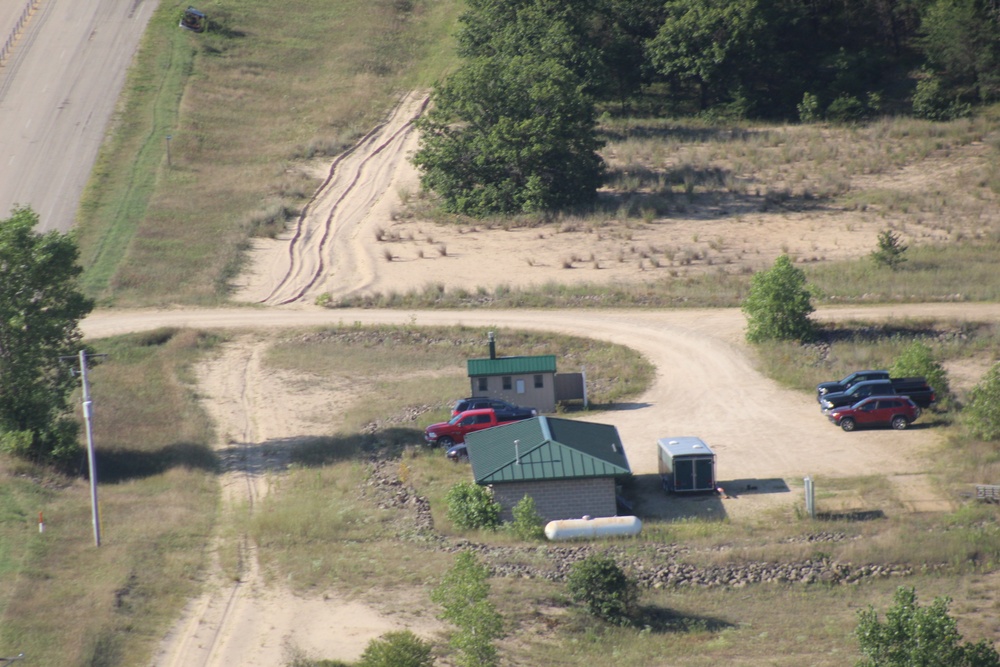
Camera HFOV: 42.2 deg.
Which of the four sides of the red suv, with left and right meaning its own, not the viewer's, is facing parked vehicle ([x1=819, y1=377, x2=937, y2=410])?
right

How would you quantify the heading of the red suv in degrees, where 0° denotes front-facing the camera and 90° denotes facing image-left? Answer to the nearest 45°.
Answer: approximately 90°

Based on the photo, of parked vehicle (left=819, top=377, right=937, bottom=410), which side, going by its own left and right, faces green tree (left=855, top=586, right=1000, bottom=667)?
left

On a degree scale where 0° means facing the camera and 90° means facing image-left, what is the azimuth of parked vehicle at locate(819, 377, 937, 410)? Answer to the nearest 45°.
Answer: approximately 90°

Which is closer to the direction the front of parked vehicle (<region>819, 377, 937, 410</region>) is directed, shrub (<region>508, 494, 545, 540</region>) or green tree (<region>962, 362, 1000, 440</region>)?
the shrub

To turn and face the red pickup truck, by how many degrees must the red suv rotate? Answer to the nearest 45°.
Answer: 0° — it already faces it

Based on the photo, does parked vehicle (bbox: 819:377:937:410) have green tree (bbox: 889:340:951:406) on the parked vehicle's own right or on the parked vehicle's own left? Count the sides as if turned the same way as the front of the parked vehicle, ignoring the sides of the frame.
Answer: on the parked vehicle's own right
